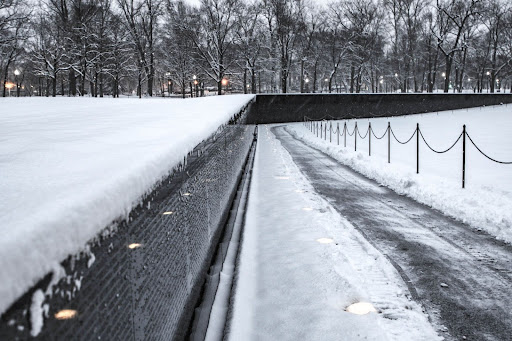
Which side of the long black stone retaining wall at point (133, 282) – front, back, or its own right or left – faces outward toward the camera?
right

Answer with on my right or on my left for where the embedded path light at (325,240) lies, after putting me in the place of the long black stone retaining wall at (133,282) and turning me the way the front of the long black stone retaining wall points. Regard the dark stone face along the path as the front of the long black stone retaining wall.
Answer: on my left

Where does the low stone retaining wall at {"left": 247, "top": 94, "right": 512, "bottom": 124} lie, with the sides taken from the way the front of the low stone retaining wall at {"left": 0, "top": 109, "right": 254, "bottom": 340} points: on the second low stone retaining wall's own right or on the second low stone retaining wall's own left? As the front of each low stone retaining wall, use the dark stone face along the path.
on the second low stone retaining wall's own left

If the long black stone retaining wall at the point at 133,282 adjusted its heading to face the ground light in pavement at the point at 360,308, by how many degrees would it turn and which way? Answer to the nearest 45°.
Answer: approximately 45° to its left
